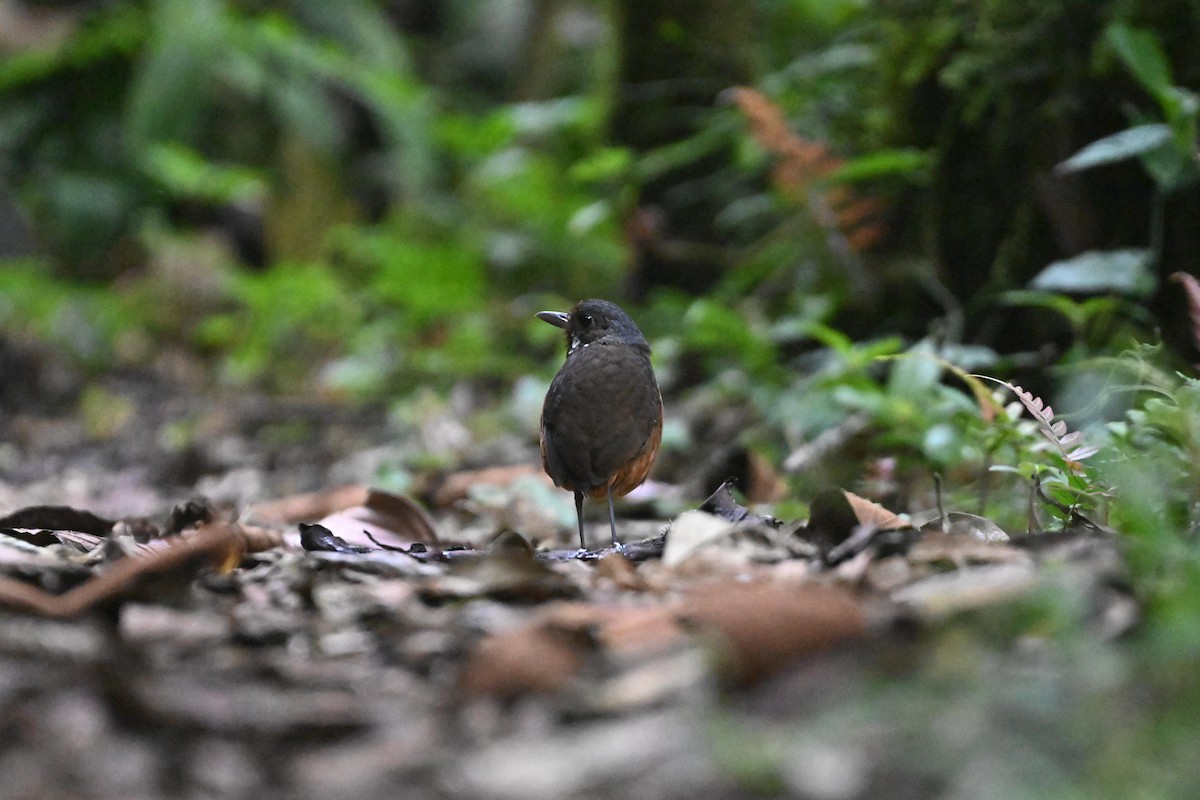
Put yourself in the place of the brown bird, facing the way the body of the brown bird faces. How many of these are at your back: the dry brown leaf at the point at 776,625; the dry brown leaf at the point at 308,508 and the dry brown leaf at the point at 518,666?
2

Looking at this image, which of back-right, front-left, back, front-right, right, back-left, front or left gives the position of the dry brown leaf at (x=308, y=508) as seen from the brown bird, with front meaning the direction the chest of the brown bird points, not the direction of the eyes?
front-left

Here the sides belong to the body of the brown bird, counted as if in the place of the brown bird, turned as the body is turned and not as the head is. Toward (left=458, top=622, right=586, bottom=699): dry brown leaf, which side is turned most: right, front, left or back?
back

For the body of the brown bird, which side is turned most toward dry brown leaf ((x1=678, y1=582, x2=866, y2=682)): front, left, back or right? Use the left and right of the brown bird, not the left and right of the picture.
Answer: back

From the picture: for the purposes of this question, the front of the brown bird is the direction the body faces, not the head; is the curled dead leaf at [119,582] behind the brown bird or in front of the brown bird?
behind

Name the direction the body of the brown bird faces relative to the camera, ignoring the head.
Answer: away from the camera
